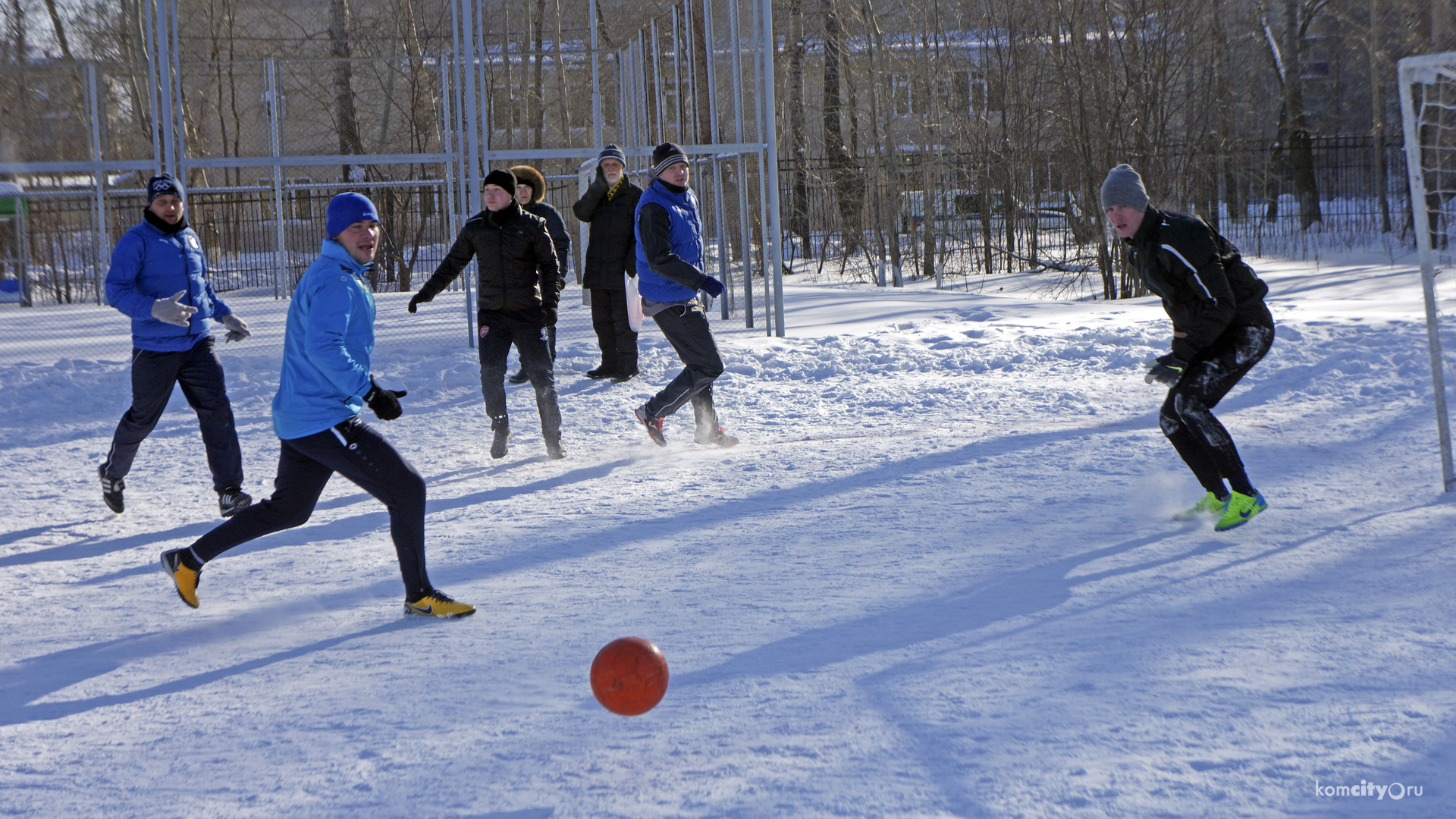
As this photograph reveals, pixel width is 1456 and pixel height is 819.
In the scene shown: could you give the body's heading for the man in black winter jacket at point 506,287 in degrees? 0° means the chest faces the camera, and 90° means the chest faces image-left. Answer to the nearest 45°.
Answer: approximately 0°

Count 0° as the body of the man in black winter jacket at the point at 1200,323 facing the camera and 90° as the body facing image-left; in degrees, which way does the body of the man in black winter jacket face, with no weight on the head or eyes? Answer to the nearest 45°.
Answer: approximately 90°

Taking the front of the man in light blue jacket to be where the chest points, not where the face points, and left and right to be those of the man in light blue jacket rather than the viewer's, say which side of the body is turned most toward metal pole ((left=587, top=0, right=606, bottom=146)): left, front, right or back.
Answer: left

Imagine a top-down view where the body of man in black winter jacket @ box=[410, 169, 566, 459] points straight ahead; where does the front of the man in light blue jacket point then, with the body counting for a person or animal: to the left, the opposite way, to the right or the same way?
to the left

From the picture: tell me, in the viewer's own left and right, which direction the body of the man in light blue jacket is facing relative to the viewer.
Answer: facing to the right of the viewer

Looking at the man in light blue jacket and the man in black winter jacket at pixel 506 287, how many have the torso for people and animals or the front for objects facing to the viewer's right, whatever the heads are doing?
1

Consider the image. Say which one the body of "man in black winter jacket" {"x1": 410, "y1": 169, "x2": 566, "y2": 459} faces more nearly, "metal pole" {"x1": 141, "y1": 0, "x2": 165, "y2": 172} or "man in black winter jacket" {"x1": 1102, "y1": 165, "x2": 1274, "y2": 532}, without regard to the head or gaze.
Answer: the man in black winter jacket

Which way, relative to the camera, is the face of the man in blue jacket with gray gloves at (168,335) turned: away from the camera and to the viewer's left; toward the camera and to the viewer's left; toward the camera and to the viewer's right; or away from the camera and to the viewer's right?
toward the camera and to the viewer's right

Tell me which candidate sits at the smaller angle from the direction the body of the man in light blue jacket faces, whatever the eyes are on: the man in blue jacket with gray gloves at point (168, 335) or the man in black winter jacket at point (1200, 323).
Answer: the man in black winter jacket
